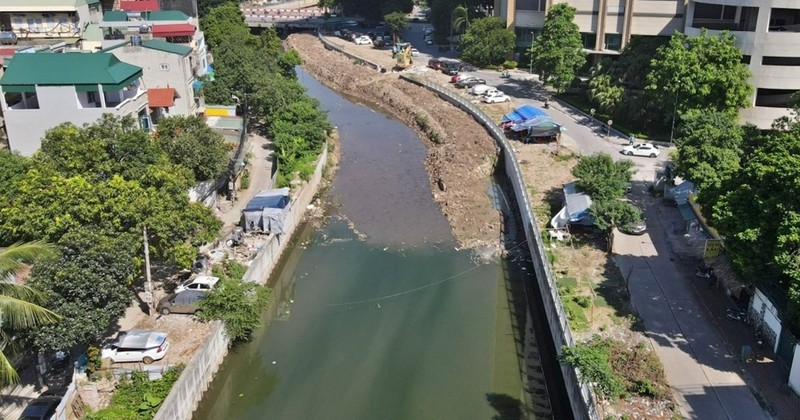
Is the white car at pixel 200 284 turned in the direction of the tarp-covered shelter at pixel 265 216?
no

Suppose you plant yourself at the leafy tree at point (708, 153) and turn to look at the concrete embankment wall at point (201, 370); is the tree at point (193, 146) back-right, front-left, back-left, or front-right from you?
front-right

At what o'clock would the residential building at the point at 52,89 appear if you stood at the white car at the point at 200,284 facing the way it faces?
The residential building is roughly at 2 o'clock from the white car.

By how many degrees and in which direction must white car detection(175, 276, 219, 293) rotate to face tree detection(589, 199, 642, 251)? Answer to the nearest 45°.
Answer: approximately 180°

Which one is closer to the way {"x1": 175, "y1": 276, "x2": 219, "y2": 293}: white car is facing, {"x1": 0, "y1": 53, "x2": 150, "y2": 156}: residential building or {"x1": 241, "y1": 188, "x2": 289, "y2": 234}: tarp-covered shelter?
the residential building

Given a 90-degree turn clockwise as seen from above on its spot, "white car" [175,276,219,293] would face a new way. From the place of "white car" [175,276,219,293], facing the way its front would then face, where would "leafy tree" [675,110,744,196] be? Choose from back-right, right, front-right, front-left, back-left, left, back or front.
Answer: right

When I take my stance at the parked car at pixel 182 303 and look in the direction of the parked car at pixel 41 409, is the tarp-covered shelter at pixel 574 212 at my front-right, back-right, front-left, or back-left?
back-left

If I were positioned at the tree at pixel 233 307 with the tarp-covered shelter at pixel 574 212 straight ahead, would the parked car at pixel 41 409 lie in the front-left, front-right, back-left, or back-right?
back-right

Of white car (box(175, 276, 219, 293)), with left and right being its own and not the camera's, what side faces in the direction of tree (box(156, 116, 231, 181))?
right

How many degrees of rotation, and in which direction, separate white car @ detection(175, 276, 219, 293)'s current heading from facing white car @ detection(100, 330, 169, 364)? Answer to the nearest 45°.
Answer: approximately 45° to its left

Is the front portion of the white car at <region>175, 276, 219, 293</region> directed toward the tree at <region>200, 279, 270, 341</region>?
no
